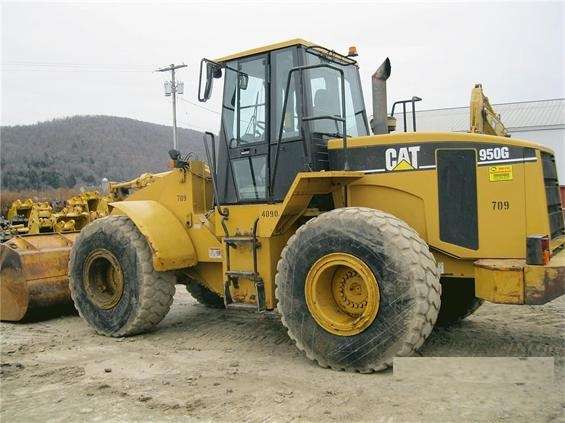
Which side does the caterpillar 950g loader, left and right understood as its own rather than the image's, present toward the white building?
right

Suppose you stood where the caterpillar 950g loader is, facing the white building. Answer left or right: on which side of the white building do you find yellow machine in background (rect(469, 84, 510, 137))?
right

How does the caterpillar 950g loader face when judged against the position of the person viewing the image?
facing away from the viewer and to the left of the viewer
